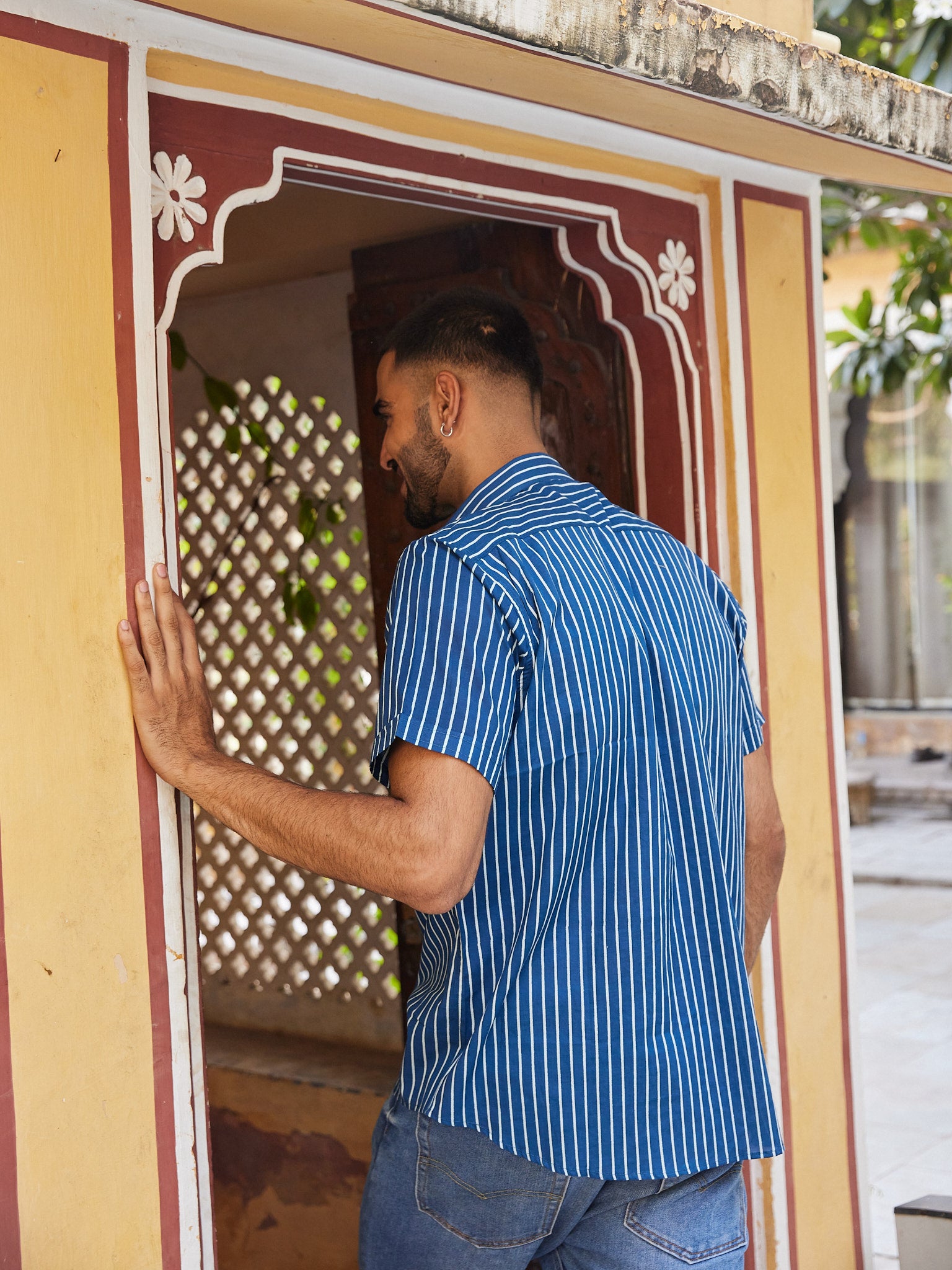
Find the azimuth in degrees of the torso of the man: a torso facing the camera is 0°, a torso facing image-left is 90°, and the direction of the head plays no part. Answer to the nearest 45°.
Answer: approximately 135°

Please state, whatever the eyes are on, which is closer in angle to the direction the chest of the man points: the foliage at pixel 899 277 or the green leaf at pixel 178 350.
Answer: the green leaf

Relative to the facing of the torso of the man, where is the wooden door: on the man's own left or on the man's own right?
on the man's own right

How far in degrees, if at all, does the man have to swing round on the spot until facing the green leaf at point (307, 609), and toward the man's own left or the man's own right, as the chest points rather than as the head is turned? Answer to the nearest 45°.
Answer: approximately 45° to the man's own right
